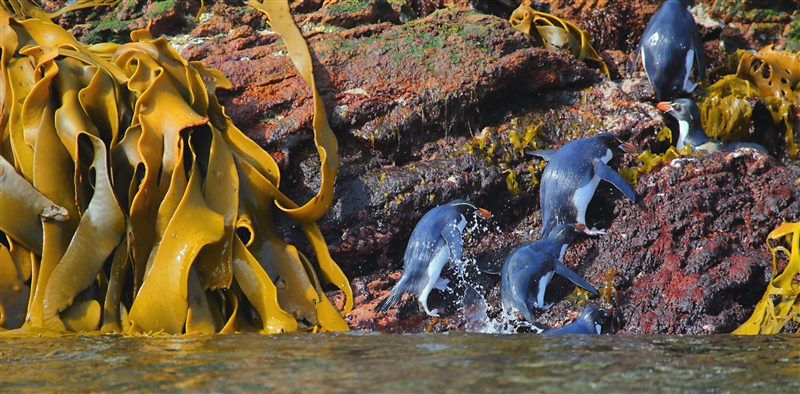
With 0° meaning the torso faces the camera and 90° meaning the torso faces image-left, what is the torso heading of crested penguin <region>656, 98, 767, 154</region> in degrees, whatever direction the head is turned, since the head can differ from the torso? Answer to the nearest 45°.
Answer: approximately 90°

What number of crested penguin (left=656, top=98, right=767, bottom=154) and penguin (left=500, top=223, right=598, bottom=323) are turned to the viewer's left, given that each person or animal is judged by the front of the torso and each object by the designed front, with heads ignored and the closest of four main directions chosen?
1

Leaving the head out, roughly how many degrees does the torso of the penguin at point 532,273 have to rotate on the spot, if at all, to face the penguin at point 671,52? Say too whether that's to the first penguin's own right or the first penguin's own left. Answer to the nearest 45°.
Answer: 0° — it already faces it

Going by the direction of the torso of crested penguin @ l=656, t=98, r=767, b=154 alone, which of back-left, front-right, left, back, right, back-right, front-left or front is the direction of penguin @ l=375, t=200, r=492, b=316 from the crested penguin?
front-left

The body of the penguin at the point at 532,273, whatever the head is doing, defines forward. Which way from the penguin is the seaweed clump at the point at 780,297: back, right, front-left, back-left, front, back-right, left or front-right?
front-right

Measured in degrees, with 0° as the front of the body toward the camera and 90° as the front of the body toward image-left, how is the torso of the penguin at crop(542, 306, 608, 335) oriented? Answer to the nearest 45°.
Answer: approximately 270°

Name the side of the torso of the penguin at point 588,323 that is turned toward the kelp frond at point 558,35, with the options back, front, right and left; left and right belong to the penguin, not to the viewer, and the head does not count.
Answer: left

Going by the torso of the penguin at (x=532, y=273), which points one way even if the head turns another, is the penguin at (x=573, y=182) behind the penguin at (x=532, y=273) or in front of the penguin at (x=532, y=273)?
in front

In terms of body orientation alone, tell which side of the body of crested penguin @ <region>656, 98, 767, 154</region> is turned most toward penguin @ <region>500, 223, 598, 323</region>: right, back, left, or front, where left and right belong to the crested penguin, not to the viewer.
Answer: front

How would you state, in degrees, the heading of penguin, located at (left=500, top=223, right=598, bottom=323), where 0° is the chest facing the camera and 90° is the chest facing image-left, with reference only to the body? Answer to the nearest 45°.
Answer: approximately 225°
